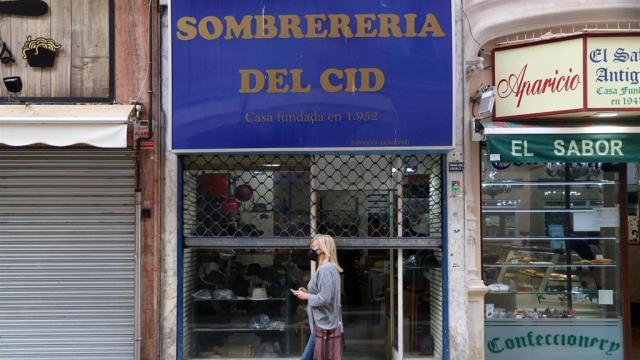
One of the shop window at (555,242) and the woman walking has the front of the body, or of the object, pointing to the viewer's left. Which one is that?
the woman walking

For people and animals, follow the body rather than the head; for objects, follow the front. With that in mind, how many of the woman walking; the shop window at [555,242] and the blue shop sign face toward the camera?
2

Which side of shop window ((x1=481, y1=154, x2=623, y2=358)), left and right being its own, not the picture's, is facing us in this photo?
front

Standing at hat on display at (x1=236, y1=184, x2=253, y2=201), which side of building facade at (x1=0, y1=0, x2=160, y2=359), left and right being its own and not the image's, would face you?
left

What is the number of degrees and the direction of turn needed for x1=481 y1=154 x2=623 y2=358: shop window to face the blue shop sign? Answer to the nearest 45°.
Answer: approximately 45° to its right

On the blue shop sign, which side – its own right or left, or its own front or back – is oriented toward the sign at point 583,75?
left

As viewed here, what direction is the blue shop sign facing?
toward the camera

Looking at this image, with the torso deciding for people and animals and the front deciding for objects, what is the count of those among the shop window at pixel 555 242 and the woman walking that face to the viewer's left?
1

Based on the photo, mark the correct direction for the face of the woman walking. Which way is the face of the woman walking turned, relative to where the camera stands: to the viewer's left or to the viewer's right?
to the viewer's left

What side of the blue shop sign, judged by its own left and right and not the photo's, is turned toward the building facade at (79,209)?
right

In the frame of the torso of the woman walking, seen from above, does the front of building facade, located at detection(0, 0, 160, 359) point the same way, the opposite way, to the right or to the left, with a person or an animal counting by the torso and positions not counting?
to the left

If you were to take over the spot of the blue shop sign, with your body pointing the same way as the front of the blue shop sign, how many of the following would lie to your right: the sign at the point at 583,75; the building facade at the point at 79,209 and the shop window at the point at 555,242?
1

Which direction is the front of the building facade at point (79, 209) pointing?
toward the camera
